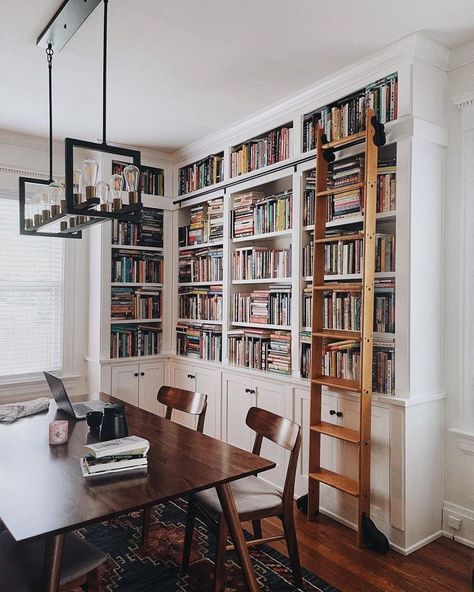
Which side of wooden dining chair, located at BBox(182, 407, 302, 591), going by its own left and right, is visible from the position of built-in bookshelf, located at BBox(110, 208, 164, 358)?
right

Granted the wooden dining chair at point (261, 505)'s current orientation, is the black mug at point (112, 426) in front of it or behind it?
in front

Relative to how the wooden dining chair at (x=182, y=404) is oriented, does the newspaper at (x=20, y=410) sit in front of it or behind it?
in front

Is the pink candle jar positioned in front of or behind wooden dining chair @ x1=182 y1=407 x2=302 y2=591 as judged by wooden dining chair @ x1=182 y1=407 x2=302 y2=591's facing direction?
in front

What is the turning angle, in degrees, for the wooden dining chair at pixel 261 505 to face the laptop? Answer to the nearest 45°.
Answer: approximately 45° to its right

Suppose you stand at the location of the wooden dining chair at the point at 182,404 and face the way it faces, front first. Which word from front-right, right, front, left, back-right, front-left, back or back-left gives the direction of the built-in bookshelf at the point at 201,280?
back-right

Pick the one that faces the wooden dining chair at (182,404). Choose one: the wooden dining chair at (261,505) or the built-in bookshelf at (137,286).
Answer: the built-in bookshelf

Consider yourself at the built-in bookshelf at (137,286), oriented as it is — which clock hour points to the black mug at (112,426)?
The black mug is roughly at 12 o'clock from the built-in bookshelf.

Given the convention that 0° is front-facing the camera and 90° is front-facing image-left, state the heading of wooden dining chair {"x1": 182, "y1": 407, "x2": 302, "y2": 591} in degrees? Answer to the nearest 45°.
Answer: approximately 45°

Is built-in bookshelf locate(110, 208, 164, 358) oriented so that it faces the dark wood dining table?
yes

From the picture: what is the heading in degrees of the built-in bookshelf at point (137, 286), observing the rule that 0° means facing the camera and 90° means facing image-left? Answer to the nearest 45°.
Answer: approximately 0°
